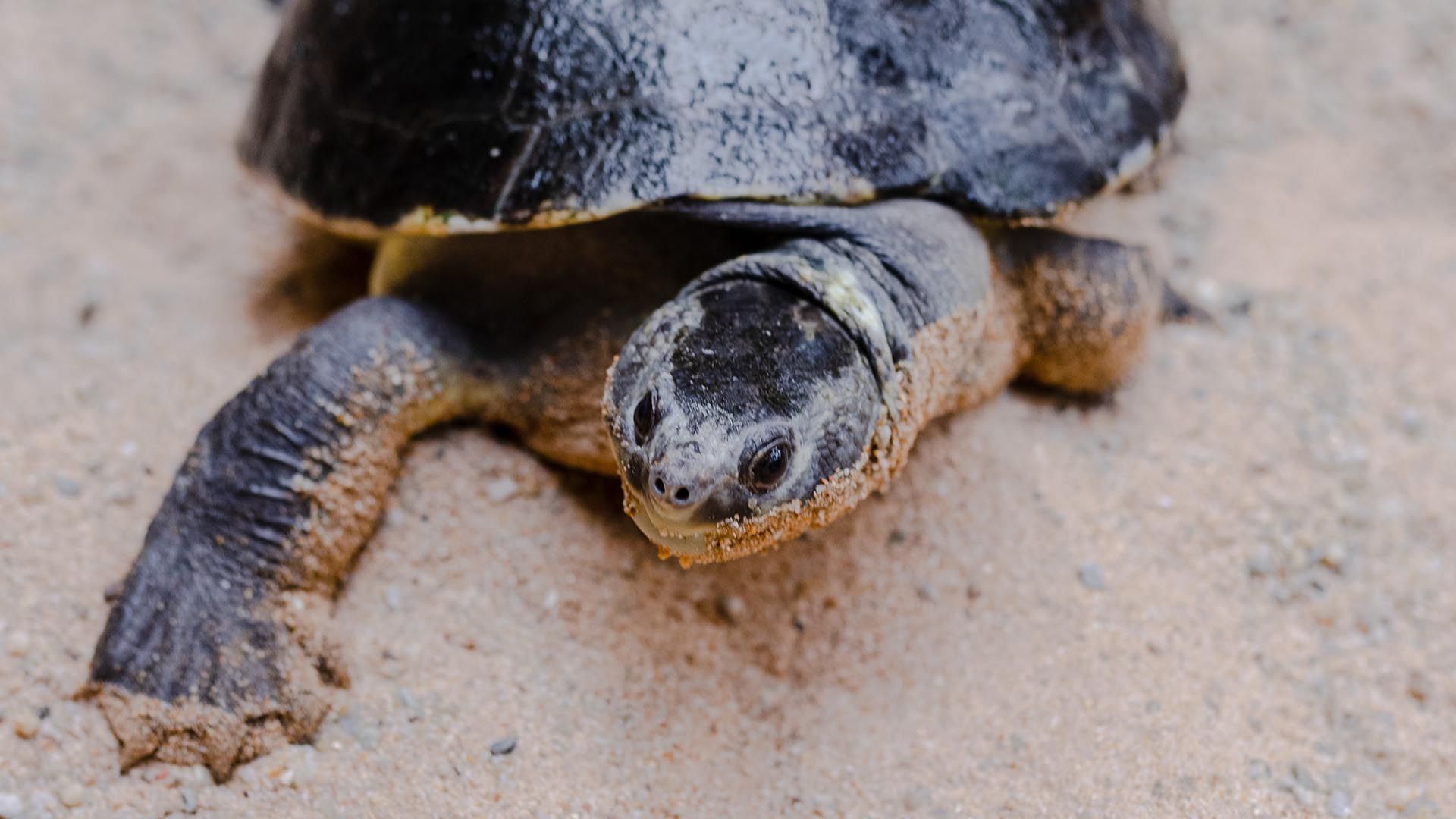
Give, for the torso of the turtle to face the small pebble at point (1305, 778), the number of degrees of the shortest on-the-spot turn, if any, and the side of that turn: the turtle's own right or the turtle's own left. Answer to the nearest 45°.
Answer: approximately 45° to the turtle's own left

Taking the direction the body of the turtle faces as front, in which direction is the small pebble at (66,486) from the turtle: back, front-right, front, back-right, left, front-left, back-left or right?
right

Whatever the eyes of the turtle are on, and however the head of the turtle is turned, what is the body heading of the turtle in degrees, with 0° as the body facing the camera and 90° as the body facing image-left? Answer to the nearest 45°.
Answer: approximately 0°

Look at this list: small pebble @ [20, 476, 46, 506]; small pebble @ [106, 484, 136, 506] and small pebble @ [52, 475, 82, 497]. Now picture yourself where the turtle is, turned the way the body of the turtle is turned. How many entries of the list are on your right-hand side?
3

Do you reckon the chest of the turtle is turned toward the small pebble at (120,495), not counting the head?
no

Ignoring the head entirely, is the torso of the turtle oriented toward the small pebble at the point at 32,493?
no

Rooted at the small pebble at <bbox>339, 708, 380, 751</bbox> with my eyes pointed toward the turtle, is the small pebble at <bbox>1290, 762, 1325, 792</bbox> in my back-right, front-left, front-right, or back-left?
front-right

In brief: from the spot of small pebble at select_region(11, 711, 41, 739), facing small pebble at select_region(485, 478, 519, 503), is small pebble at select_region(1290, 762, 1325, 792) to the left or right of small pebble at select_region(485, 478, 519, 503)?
right

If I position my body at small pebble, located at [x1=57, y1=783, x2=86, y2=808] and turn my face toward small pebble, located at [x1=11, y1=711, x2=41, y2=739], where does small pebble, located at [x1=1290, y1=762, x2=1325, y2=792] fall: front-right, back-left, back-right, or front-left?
back-right
